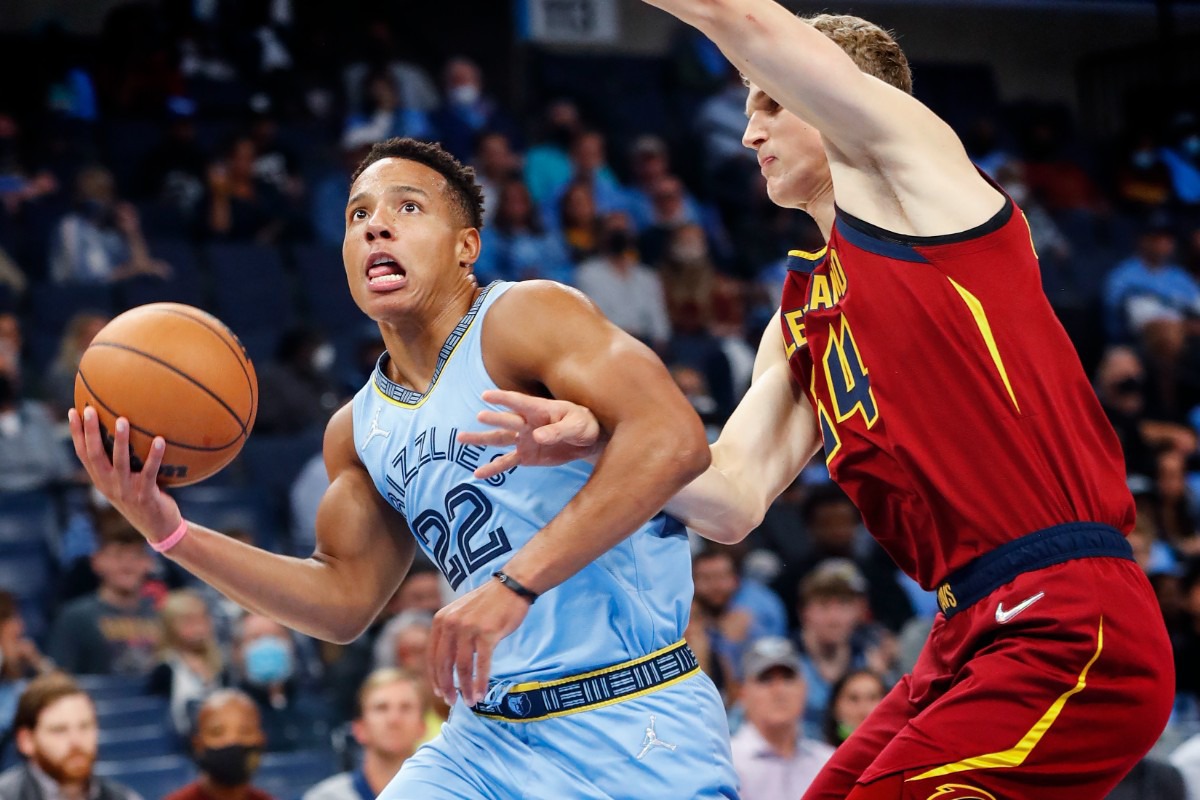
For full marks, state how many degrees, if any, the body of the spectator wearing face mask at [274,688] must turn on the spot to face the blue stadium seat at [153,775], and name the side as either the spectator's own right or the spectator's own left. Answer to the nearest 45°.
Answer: approximately 45° to the spectator's own right

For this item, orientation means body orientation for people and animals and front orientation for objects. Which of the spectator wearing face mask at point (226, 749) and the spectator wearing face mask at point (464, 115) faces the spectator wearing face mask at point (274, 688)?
the spectator wearing face mask at point (464, 115)

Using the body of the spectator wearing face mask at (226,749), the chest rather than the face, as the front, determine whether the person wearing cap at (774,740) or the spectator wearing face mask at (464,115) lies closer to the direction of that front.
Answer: the person wearing cap

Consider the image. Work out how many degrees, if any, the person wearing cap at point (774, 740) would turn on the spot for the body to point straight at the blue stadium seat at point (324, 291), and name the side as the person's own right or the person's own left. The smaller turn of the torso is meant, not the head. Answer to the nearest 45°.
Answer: approximately 135° to the person's own right

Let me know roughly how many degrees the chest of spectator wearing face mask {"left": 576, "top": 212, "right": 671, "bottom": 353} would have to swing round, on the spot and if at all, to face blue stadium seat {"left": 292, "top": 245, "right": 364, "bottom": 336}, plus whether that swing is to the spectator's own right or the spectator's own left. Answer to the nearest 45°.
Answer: approximately 90° to the spectator's own right
